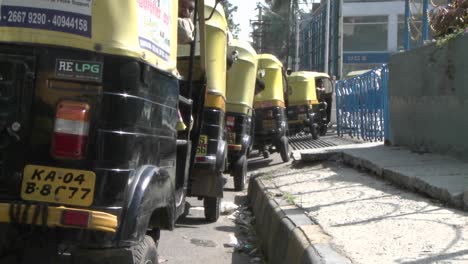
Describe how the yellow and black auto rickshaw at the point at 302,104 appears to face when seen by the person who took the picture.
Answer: facing away from the viewer and to the right of the viewer

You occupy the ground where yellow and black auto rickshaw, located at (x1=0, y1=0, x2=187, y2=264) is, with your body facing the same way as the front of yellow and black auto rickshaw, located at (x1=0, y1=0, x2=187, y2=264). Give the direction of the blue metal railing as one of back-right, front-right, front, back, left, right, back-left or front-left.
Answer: front

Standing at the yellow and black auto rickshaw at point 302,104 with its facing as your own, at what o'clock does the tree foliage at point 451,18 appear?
The tree foliage is roughly at 4 o'clock from the yellow and black auto rickshaw.

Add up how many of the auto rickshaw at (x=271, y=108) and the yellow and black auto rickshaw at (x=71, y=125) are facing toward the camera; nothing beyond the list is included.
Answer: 0

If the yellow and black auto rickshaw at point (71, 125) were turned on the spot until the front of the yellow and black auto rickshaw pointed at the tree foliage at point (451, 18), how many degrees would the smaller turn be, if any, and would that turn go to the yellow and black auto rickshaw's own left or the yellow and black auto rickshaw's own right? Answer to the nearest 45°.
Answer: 0° — it already faces it

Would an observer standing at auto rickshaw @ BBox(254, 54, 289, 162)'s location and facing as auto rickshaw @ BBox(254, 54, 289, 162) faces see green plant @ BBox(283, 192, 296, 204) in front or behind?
behind

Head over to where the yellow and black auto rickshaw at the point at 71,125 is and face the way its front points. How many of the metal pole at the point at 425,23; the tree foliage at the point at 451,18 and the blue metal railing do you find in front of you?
3

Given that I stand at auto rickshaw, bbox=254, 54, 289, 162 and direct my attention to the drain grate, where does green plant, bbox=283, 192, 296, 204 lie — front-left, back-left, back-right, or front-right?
back-right

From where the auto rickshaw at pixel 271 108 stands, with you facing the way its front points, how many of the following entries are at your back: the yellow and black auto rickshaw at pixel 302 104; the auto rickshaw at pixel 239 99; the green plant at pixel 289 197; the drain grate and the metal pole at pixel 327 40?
2

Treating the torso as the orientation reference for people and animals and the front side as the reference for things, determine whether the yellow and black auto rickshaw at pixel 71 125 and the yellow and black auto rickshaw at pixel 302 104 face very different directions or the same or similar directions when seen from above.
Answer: same or similar directions

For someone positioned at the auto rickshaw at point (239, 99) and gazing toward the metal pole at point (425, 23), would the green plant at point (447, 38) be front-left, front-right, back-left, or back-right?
front-right

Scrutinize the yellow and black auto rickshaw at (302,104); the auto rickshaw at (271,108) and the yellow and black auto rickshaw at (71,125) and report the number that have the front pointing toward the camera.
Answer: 0

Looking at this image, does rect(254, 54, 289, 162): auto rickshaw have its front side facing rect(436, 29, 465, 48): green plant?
no

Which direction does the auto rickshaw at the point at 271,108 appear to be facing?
away from the camera

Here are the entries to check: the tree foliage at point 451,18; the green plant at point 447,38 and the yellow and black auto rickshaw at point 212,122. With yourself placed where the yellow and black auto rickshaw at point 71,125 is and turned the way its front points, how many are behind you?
0

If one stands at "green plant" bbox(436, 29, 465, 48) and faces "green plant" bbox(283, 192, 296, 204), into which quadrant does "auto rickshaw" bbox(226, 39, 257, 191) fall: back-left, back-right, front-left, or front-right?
front-right

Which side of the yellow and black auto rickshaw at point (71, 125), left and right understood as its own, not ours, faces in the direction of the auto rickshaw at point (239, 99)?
front

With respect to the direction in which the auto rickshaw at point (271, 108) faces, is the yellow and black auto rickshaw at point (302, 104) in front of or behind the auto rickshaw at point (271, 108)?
in front

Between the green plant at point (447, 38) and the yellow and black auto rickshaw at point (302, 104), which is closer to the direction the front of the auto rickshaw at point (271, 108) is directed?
the yellow and black auto rickshaw
